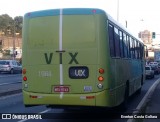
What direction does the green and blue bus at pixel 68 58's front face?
away from the camera
